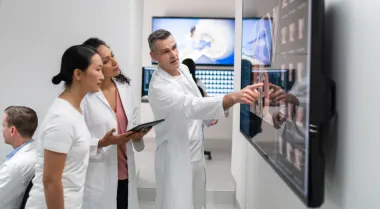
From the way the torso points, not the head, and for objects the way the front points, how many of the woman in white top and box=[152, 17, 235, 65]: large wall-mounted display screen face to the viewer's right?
1

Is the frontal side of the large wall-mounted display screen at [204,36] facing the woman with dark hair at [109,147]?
yes

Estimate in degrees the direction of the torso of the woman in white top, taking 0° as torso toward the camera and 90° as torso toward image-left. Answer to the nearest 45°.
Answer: approximately 270°

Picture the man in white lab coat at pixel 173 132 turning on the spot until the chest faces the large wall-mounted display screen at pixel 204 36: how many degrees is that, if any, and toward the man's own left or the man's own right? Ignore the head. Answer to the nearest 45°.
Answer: approximately 135° to the man's own left

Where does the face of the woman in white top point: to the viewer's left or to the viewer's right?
to the viewer's right
